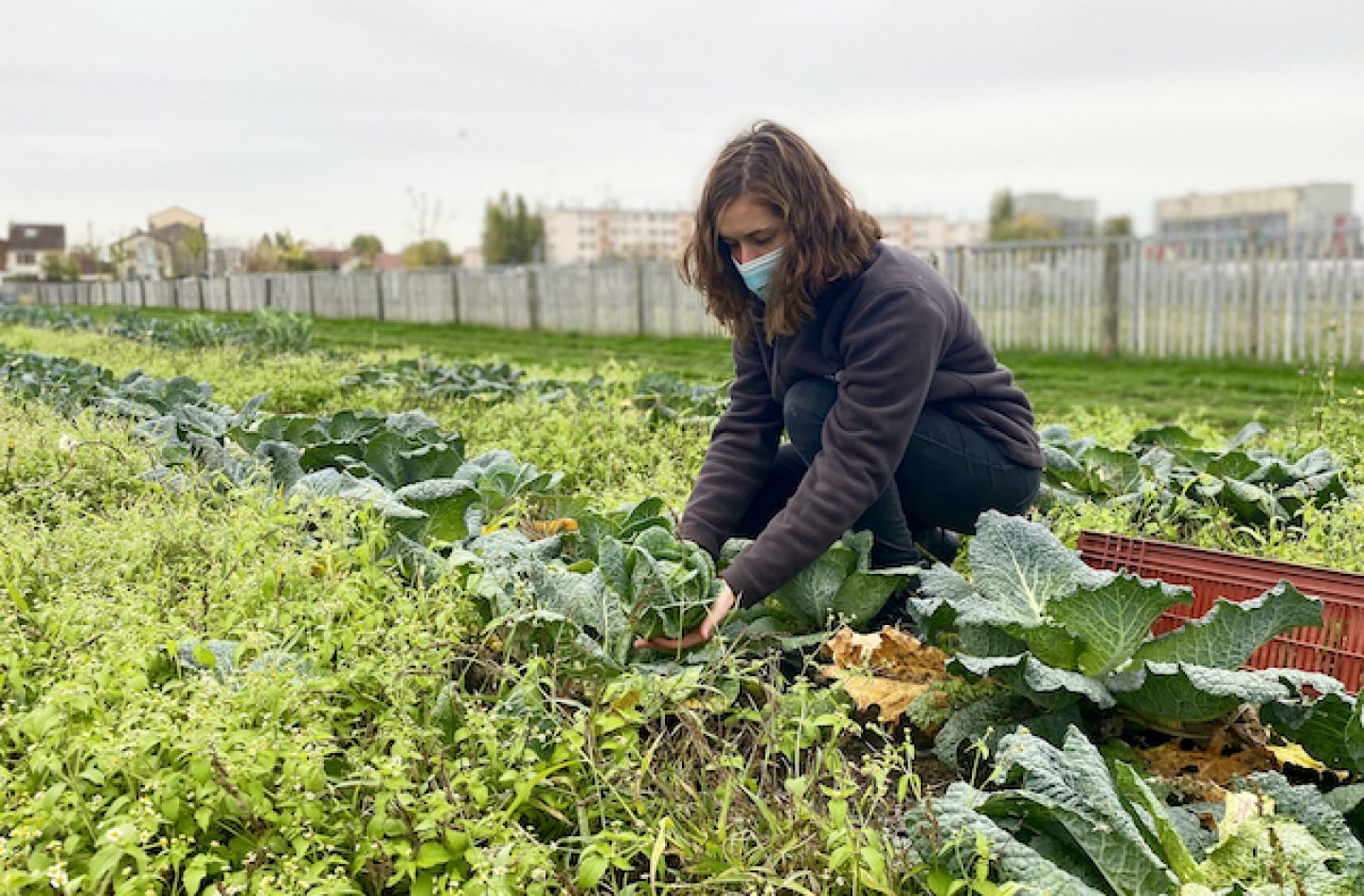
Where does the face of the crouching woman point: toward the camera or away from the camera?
toward the camera

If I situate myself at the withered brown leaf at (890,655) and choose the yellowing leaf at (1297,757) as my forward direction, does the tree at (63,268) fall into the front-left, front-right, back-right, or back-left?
back-left

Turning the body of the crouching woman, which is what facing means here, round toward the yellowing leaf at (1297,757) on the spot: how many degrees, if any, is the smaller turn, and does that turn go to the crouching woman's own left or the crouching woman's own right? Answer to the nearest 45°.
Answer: approximately 90° to the crouching woman's own left

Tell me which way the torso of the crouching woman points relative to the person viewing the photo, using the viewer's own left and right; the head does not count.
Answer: facing the viewer and to the left of the viewer

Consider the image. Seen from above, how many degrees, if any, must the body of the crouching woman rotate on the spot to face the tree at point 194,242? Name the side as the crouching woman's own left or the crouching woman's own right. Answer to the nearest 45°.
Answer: approximately 90° to the crouching woman's own right

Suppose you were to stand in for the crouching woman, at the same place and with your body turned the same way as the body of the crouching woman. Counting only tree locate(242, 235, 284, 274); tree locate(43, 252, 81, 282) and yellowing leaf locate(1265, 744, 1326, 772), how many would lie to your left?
1
